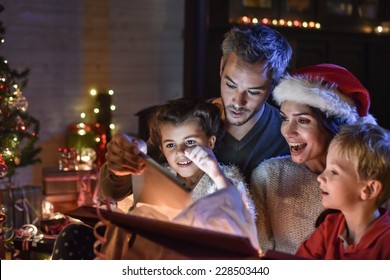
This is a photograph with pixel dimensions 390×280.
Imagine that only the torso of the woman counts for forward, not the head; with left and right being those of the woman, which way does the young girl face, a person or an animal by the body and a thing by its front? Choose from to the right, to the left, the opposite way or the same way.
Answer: the same way

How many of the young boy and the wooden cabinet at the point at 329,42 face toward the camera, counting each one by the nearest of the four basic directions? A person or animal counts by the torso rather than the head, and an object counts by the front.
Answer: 1

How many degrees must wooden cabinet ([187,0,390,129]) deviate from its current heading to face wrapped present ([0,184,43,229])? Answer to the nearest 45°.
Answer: approximately 45° to its right

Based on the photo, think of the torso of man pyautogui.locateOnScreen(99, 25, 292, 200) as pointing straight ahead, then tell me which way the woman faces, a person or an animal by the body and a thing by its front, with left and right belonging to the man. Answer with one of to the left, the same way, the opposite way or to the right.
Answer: the same way

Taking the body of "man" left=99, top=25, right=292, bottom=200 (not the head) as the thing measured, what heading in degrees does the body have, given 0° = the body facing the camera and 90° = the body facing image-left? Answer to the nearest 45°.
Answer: approximately 45°

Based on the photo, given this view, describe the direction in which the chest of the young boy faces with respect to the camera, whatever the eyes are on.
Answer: to the viewer's left

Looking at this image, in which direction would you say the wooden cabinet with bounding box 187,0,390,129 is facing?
toward the camera

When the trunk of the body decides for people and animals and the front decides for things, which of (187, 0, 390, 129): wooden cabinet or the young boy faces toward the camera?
the wooden cabinet

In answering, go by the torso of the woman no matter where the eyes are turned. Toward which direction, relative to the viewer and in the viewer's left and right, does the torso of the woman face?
facing the viewer and to the left of the viewer

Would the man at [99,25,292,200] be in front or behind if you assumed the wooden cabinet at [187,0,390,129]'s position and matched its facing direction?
in front

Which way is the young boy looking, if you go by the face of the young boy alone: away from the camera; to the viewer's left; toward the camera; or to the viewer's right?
to the viewer's left

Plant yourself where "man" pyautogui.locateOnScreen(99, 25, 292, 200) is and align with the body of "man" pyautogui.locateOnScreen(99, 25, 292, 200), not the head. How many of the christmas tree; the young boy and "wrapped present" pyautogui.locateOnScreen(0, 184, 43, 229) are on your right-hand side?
2

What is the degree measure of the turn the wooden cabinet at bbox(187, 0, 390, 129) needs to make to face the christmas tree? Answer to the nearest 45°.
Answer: approximately 45° to its right
